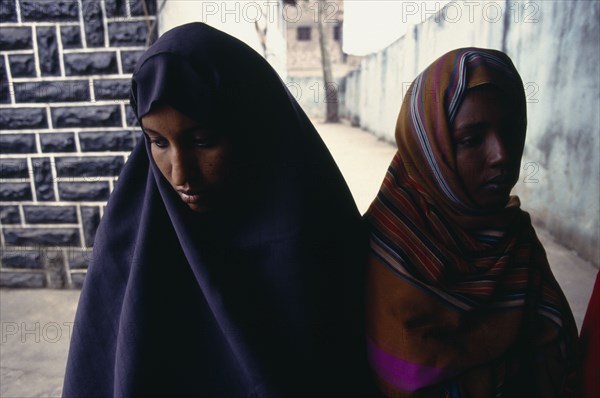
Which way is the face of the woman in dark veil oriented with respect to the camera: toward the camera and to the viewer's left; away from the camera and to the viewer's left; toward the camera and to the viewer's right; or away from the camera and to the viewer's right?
toward the camera and to the viewer's left

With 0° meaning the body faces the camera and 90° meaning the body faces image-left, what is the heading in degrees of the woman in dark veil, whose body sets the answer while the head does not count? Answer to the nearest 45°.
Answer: approximately 45°

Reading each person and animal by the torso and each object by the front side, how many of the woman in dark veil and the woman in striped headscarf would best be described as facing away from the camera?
0

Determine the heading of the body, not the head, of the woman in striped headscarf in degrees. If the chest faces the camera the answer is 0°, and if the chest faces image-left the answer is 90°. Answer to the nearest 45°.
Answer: approximately 315°
